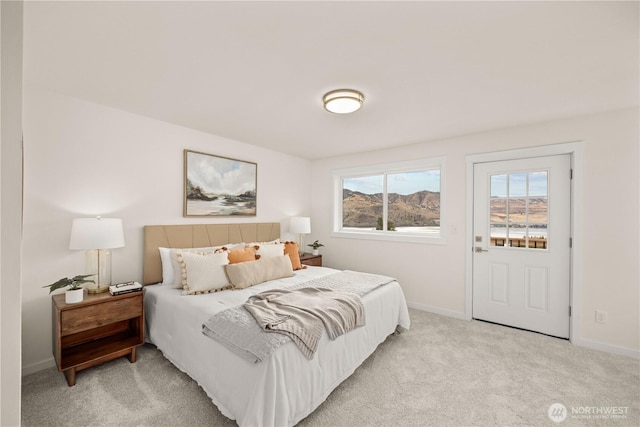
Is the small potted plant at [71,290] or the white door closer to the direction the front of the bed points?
the white door

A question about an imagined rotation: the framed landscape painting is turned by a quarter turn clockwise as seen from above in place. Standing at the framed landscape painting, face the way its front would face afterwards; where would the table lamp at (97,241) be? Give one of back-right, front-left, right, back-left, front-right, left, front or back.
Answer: front

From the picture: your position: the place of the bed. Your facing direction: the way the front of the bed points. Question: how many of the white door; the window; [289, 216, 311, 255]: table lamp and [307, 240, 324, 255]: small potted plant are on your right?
0

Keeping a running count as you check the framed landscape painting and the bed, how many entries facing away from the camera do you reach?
0

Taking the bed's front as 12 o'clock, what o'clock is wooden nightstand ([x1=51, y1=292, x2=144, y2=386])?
The wooden nightstand is roughly at 5 o'clock from the bed.

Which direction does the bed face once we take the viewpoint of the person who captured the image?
facing the viewer and to the right of the viewer

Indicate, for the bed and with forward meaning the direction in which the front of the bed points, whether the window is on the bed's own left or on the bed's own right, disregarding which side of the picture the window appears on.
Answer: on the bed's own left

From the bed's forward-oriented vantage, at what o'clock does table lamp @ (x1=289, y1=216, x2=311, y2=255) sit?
The table lamp is roughly at 8 o'clock from the bed.

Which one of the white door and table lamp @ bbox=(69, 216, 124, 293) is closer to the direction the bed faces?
the white door

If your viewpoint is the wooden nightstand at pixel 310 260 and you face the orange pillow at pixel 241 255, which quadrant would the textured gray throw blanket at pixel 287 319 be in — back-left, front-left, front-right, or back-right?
front-left

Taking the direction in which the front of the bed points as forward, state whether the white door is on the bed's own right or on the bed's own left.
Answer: on the bed's own left

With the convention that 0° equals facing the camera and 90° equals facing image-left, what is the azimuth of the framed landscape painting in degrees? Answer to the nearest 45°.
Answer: approximately 315°

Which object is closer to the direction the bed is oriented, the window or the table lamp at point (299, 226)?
the window

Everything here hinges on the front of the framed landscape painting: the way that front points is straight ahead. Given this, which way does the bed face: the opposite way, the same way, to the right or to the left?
the same way
